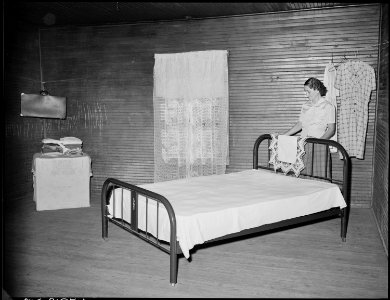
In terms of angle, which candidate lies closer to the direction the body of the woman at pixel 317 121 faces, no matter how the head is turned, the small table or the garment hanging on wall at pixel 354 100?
the small table

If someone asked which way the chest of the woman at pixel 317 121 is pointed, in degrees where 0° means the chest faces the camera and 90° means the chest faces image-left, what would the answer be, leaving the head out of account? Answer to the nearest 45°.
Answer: approximately 45°

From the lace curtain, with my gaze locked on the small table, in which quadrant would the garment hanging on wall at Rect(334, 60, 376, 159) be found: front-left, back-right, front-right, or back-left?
back-left

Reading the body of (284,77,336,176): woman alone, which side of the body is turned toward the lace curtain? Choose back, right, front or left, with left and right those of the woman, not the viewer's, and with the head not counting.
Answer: right

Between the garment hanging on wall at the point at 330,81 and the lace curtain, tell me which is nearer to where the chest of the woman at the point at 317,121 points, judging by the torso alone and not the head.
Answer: the lace curtain

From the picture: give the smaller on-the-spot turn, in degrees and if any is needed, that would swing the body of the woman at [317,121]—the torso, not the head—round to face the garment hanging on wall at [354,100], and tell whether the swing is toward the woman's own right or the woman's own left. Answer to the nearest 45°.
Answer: approximately 180°

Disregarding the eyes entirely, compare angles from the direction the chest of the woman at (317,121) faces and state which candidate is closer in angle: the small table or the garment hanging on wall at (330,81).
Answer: the small table

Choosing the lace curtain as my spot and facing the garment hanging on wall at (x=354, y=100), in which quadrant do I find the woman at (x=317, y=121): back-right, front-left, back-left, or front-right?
front-right

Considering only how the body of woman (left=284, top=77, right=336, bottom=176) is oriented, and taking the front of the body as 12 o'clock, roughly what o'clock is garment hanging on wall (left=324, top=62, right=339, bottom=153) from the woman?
The garment hanging on wall is roughly at 5 o'clock from the woman.

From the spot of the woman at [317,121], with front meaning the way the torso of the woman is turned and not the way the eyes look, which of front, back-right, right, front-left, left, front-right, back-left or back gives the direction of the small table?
front-right

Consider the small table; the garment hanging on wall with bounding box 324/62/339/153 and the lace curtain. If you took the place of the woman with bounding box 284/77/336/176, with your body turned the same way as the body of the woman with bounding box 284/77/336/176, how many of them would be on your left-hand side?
0
